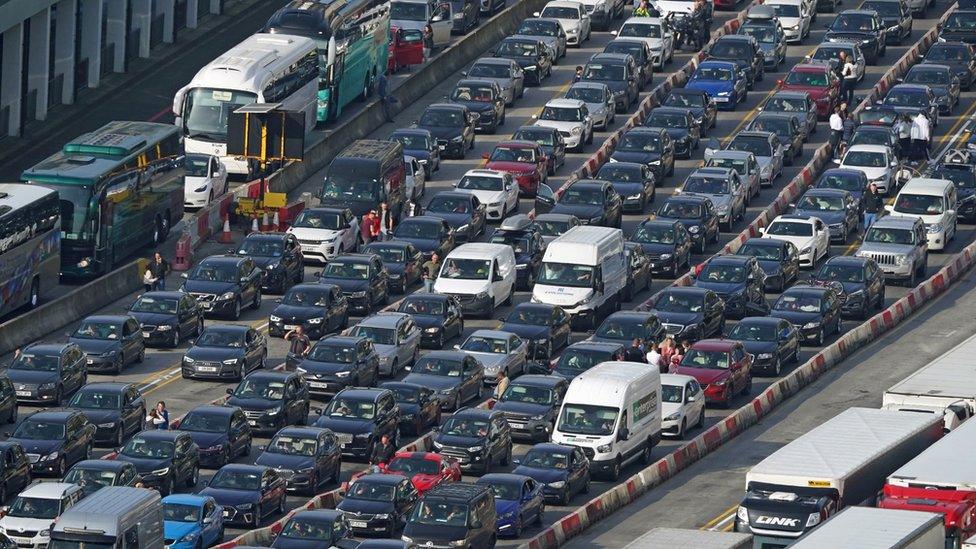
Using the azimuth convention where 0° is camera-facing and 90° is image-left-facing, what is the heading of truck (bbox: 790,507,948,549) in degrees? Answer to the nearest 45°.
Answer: approximately 45°
